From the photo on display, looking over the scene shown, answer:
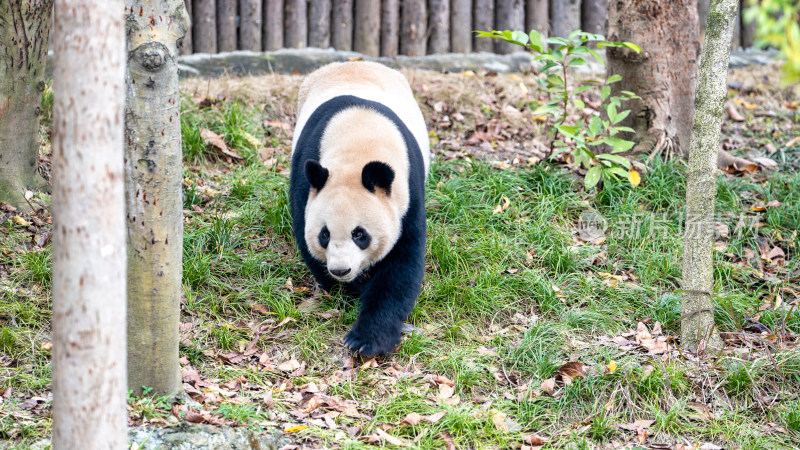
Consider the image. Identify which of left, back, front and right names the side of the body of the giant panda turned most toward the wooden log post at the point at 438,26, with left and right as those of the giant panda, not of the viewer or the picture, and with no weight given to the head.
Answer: back

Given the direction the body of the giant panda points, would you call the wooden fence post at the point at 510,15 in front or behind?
behind

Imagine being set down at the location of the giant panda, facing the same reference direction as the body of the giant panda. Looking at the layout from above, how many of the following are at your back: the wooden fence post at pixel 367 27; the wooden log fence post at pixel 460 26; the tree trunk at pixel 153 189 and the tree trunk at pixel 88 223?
2

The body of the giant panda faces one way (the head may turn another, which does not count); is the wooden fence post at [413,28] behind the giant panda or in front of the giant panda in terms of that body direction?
behind

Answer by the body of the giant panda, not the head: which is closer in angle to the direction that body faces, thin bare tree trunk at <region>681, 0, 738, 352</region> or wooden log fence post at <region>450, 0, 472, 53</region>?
the thin bare tree trunk

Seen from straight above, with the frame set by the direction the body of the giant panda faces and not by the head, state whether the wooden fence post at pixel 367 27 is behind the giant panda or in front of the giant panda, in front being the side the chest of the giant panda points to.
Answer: behind

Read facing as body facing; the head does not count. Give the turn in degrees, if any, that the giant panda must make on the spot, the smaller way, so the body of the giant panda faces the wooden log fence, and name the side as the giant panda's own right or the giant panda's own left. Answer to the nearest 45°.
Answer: approximately 180°

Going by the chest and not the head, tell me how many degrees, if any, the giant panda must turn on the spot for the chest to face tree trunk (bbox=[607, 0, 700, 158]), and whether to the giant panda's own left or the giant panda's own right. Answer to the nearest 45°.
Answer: approximately 135° to the giant panda's own left

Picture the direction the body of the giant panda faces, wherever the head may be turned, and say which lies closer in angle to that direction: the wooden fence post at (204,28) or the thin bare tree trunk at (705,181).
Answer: the thin bare tree trunk

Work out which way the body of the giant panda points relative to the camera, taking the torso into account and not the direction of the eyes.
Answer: toward the camera

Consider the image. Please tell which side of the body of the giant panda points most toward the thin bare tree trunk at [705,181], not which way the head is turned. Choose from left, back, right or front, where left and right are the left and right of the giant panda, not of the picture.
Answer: left
